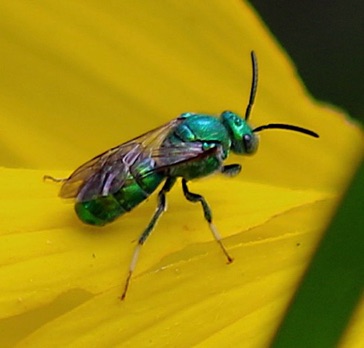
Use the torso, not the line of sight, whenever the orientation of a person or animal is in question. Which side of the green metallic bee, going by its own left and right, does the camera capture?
right
